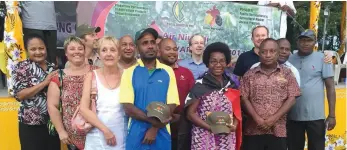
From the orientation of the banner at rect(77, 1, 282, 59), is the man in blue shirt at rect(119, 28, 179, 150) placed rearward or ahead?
ahead

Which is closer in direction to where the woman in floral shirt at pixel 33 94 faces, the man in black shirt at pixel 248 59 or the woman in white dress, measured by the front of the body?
the woman in white dress

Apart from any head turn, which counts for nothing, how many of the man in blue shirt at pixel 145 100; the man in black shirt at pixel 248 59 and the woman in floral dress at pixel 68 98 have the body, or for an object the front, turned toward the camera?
3

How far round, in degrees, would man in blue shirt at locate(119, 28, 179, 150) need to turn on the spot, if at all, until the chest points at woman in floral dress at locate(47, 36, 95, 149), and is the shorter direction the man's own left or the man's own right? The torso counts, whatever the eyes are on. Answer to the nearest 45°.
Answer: approximately 90° to the man's own right

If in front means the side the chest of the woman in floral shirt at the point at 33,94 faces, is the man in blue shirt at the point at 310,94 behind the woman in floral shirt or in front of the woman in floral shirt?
in front

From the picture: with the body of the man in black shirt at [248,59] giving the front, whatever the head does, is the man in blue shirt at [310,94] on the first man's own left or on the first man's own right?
on the first man's own left

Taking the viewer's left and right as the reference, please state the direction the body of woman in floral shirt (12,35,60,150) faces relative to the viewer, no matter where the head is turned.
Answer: facing the viewer and to the right of the viewer

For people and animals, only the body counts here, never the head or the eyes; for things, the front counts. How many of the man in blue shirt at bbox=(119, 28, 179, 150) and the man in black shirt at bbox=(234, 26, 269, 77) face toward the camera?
2

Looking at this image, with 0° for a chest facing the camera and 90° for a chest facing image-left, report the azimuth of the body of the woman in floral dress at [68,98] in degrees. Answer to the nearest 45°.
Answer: approximately 0°
